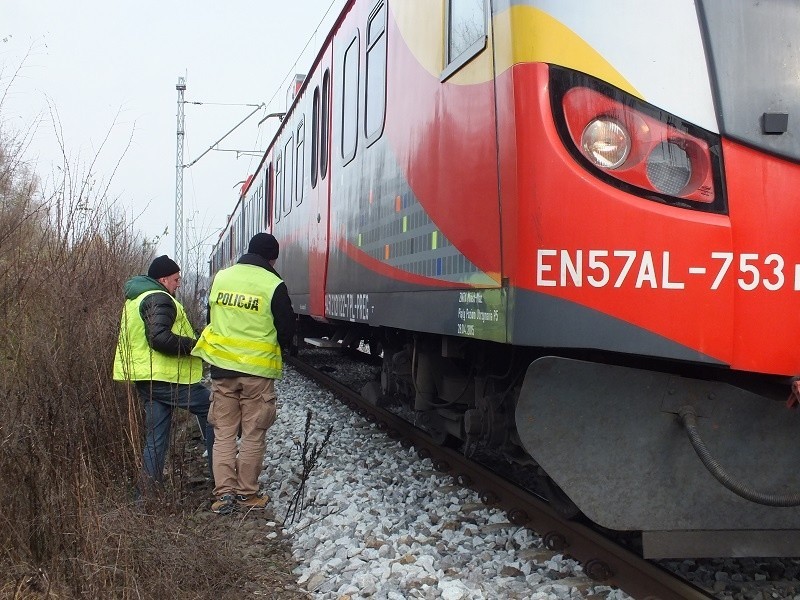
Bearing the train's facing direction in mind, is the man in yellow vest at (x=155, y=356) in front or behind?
behind

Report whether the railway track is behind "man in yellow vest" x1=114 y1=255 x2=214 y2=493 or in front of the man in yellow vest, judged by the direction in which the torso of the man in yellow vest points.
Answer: in front

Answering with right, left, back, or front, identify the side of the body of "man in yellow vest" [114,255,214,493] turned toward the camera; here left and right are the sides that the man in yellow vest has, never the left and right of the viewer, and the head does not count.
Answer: right

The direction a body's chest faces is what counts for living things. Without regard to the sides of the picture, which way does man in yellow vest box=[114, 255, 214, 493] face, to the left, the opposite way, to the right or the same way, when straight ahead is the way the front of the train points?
to the left

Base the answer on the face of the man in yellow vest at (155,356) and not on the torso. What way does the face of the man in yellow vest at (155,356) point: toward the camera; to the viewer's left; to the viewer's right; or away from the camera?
to the viewer's right

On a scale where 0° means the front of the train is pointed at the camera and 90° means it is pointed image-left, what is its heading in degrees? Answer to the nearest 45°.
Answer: approximately 315°

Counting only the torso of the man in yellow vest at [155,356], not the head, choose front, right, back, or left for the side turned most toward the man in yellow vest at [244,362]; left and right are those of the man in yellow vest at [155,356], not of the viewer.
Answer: front
